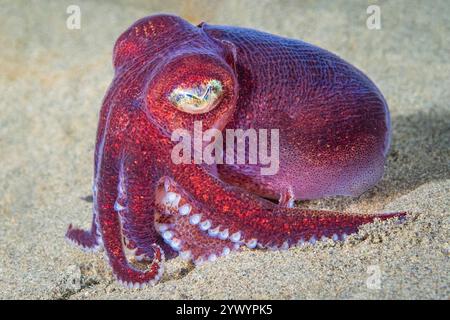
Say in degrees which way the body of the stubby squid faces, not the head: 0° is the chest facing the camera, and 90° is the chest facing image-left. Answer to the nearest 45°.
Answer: approximately 45°
